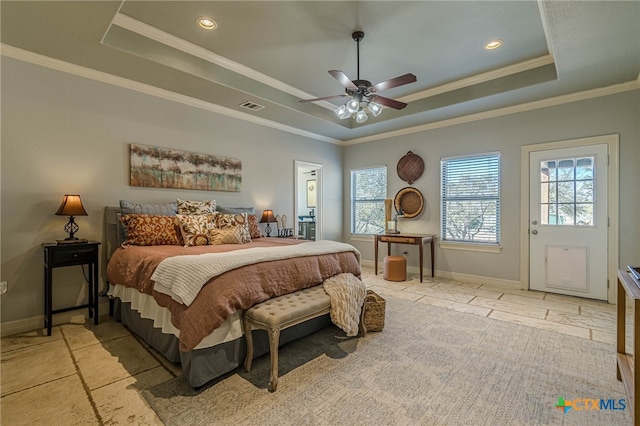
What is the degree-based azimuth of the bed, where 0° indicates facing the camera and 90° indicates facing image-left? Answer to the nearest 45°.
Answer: approximately 315°

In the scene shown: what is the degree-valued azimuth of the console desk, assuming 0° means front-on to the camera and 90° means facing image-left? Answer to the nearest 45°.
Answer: approximately 45°

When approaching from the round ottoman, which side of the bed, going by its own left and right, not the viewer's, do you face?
left

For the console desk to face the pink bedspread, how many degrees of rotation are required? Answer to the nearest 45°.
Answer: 0° — it already faces it

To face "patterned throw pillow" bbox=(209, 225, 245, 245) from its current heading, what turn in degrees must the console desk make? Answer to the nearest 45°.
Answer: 0° — it already faces it

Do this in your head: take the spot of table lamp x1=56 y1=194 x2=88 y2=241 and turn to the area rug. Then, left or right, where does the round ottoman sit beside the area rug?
left
